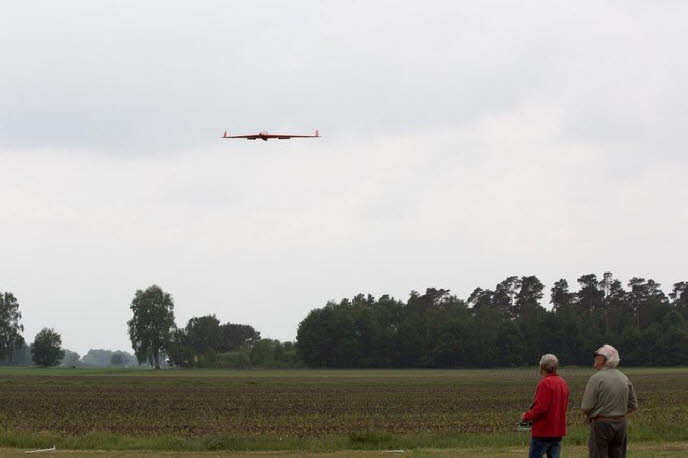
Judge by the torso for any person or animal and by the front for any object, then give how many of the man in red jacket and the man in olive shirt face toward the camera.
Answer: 0

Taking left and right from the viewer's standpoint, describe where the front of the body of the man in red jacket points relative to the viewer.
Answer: facing away from the viewer and to the left of the viewer

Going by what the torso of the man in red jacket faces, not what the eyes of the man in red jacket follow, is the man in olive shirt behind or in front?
behind

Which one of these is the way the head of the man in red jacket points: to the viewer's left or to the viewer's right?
to the viewer's left

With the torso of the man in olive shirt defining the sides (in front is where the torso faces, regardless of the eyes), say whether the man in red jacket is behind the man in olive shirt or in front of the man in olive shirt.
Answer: in front

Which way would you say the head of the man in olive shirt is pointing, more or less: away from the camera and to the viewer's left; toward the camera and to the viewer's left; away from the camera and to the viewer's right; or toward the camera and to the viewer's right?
away from the camera and to the viewer's left

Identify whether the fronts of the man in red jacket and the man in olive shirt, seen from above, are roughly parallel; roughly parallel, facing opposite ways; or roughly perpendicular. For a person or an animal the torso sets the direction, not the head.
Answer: roughly parallel

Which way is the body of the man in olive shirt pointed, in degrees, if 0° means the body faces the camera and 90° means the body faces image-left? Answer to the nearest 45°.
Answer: approximately 135°
